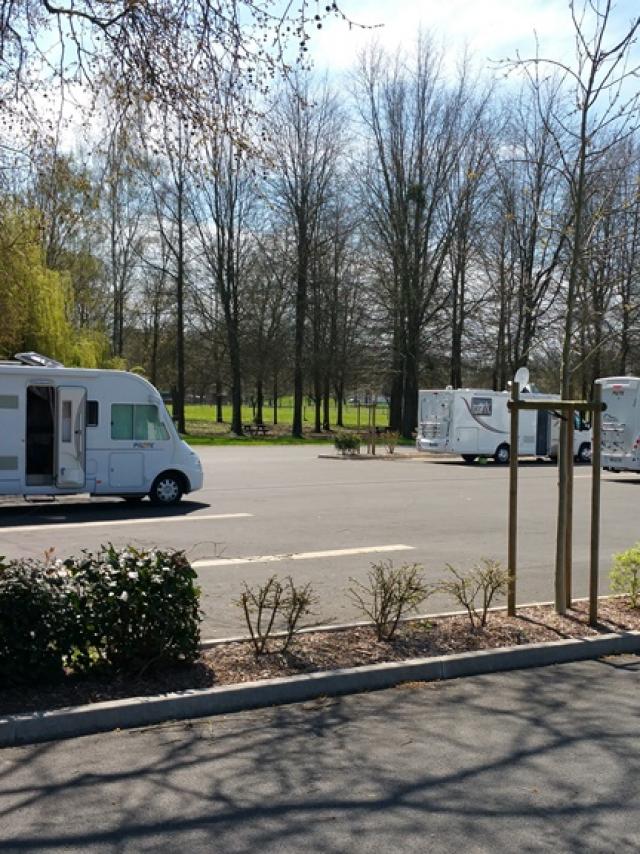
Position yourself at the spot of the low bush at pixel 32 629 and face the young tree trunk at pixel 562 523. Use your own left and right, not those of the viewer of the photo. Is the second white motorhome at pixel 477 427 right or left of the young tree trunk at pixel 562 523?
left

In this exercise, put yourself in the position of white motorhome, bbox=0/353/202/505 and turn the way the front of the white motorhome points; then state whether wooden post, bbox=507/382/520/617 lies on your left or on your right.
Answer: on your right

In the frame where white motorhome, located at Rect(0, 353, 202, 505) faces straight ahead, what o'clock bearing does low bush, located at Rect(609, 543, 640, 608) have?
The low bush is roughly at 2 o'clock from the white motorhome.

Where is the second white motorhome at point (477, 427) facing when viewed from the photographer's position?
facing away from the viewer and to the right of the viewer

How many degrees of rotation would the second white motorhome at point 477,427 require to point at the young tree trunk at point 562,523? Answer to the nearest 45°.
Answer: approximately 135° to its right

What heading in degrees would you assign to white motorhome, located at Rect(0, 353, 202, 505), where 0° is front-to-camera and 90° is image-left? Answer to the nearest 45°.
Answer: approximately 270°

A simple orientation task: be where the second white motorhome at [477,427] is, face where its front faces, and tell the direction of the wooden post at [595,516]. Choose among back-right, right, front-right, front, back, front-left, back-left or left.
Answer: back-right
